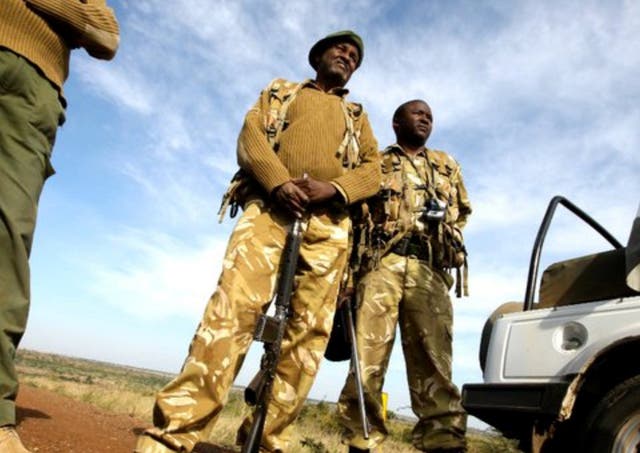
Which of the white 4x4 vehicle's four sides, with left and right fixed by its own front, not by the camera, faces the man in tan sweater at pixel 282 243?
back

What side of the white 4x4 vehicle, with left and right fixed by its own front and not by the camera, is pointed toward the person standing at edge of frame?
back

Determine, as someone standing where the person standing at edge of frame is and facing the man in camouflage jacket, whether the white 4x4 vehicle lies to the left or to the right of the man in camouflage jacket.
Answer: right

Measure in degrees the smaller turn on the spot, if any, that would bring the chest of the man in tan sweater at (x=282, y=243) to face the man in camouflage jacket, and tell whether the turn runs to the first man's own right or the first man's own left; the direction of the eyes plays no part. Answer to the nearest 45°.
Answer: approximately 135° to the first man's own left

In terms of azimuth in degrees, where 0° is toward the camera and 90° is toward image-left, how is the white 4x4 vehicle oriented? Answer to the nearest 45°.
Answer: approximately 270°

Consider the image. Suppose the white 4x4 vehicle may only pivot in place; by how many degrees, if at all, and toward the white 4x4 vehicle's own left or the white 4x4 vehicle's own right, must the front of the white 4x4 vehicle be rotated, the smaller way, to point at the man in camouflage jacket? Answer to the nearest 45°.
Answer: approximately 135° to the white 4x4 vehicle's own left

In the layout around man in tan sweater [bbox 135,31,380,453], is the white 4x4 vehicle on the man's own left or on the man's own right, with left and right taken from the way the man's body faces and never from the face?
on the man's own left

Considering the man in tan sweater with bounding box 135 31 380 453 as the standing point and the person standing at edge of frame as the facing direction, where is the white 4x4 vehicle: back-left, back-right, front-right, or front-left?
back-left

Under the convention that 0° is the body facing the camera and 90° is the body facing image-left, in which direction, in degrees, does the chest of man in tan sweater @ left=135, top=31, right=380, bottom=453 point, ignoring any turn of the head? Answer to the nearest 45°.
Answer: approximately 0°

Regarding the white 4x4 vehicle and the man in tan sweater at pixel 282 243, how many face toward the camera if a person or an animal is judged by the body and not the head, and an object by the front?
1

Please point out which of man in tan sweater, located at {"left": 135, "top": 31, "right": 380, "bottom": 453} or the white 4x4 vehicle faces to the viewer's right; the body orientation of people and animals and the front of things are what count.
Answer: the white 4x4 vehicle
